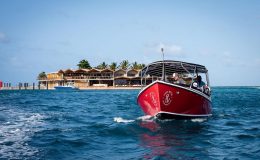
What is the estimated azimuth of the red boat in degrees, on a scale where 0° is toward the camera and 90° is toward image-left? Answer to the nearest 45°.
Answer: approximately 45°
